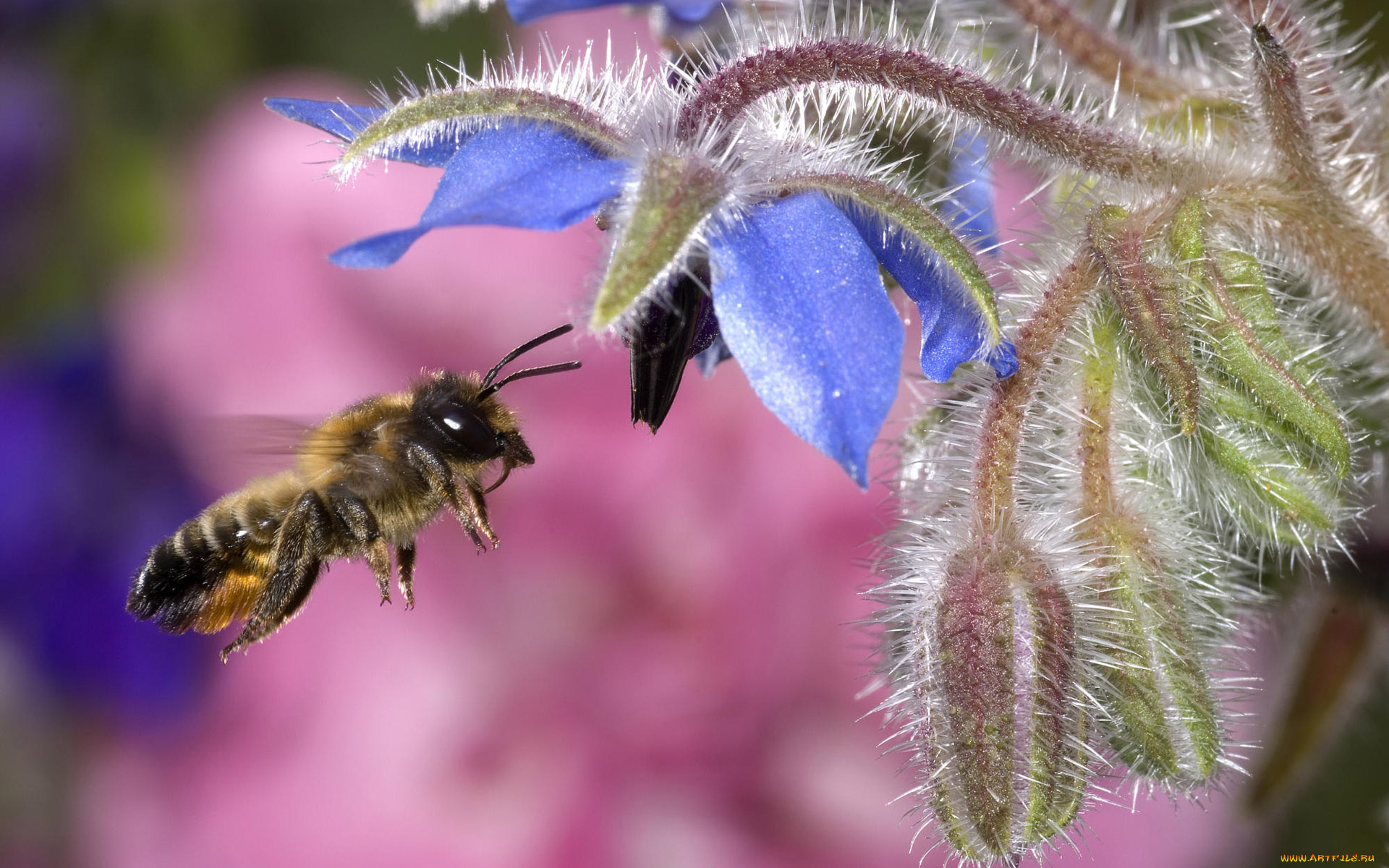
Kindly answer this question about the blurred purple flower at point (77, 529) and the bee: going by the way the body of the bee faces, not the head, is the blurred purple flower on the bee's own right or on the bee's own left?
on the bee's own left

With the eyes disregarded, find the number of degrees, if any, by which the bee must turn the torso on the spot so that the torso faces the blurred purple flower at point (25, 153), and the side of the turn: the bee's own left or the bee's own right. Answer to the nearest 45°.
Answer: approximately 90° to the bee's own left

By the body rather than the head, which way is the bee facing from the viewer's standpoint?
to the viewer's right
